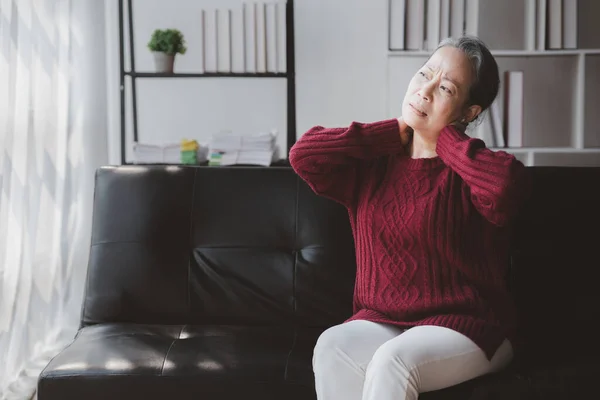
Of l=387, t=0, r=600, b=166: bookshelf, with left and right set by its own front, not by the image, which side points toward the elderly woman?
front

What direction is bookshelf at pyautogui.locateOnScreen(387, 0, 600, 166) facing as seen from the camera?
toward the camera

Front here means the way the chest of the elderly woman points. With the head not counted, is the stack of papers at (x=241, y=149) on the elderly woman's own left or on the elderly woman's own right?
on the elderly woman's own right

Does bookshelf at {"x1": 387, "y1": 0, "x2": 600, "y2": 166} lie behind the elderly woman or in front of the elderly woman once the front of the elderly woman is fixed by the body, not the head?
behind

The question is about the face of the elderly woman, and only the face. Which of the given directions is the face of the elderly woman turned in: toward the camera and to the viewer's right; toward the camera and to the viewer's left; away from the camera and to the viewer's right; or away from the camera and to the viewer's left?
toward the camera and to the viewer's left

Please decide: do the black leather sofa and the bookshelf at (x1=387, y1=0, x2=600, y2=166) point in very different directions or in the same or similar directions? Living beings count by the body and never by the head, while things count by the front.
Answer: same or similar directions

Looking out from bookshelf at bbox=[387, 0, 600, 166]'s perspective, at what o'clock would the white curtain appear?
The white curtain is roughly at 2 o'clock from the bookshelf.

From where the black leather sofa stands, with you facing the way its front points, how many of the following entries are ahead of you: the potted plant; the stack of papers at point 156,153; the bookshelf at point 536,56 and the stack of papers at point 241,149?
0

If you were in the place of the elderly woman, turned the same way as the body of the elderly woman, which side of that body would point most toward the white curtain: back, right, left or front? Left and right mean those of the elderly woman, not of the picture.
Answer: right

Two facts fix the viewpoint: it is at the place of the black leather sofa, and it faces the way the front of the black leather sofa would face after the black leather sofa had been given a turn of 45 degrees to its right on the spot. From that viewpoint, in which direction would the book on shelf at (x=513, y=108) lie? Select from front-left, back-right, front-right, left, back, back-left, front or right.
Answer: back

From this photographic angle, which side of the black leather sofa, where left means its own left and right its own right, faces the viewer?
front

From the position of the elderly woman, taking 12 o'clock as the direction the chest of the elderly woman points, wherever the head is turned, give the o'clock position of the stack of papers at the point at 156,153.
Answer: The stack of papers is roughly at 3 o'clock from the elderly woman.

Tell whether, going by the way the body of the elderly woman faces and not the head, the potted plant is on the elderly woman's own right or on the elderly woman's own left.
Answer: on the elderly woman's own right

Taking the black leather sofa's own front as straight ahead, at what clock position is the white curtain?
The white curtain is roughly at 4 o'clock from the black leather sofa.

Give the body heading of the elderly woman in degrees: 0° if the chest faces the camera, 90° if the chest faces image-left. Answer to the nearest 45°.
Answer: approximately 45°

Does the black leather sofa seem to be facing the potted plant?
no

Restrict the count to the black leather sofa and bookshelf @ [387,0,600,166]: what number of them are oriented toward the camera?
2
